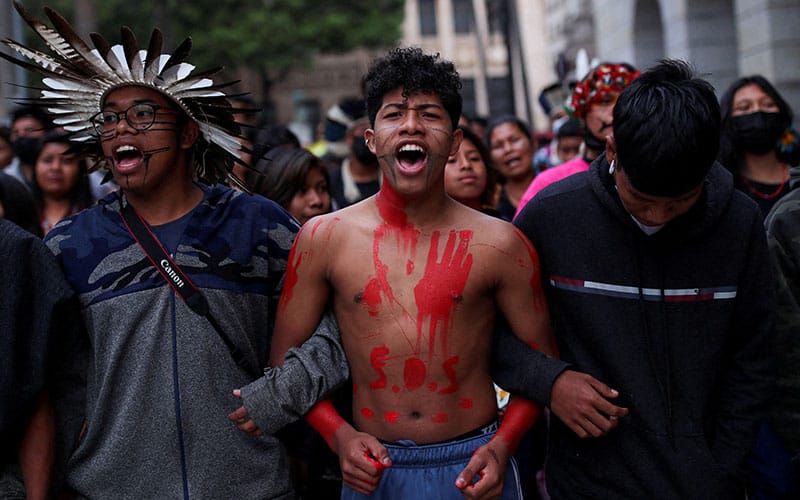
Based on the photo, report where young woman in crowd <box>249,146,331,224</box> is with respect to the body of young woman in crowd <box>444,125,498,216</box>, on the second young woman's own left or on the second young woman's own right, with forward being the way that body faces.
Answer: on the second young woman's own right

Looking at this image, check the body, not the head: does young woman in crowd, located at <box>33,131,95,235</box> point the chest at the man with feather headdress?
yes

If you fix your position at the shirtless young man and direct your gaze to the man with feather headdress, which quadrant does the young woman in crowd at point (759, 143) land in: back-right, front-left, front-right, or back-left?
back-right

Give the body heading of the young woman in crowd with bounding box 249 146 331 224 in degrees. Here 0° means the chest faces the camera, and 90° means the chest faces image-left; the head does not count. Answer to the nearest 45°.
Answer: approximately 315°

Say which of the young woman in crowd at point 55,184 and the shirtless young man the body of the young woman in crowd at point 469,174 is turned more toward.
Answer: the shirtless young man

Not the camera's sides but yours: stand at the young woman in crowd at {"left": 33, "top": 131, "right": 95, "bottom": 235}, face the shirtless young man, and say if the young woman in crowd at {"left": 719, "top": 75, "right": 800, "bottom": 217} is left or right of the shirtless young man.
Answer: left

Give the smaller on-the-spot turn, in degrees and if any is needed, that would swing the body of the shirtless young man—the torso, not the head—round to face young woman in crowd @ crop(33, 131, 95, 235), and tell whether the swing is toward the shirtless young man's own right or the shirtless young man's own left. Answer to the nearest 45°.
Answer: approximately 135° to the shirtless young man's own right

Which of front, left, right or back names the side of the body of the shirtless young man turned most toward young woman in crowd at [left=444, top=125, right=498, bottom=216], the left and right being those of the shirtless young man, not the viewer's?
back

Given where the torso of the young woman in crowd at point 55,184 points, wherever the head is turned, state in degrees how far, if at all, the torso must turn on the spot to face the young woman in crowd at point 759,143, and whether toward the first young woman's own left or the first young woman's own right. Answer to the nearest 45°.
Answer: approximately 45° to the first young woman's own left
